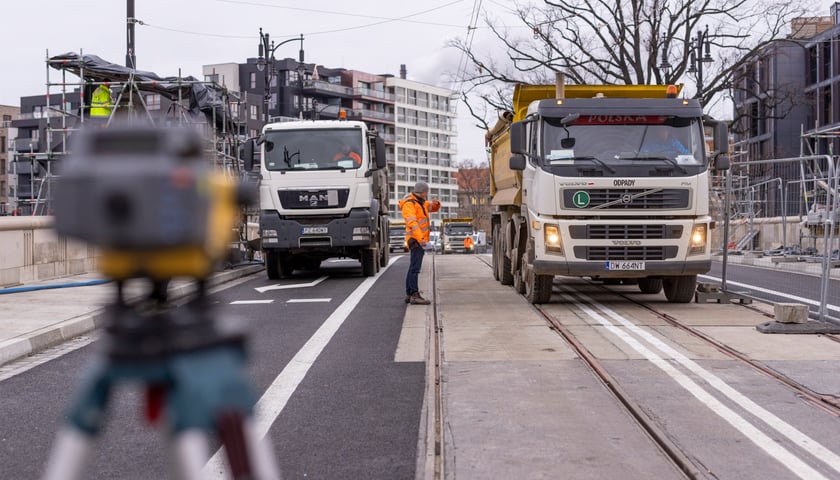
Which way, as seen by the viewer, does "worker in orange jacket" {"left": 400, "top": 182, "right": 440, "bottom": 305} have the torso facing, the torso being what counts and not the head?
to the viewer's right

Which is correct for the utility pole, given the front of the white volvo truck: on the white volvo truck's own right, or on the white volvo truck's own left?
on the white volvo truck's own right

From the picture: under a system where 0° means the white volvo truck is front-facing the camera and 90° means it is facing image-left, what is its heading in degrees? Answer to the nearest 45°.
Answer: approximately 0°

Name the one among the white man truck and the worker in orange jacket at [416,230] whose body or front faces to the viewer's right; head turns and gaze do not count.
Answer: the worker in orange jacket

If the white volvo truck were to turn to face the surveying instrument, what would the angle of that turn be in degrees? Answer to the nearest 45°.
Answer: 0° — it already faces it

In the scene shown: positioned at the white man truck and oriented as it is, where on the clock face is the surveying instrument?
The surveying instrument is roughly at 12 o'clock from the white man truck.

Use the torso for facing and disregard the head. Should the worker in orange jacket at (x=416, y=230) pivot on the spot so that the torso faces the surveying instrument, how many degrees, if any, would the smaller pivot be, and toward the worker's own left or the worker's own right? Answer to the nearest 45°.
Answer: approximately 90° to the worker's own right

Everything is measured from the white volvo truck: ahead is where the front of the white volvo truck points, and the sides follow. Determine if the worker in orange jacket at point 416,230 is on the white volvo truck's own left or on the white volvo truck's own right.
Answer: on the white volvo truck's own right

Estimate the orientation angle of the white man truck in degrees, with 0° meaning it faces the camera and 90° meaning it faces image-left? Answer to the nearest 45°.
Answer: approximately 0°
